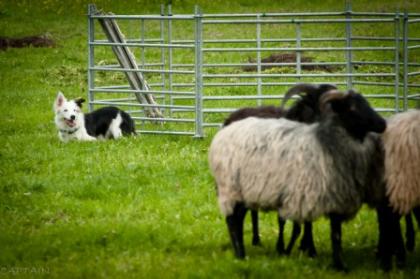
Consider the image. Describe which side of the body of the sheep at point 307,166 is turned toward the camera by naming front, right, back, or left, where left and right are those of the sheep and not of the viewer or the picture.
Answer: right

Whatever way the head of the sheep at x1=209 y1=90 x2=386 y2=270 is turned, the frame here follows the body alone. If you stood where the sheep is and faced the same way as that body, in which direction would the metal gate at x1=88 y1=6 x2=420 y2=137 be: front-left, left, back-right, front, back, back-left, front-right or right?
left

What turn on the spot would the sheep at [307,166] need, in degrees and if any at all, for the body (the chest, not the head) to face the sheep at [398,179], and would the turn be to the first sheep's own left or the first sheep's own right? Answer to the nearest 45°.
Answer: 0° — it already faces it

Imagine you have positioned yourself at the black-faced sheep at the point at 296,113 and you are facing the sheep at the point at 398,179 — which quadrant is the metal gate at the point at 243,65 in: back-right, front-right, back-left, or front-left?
back-left

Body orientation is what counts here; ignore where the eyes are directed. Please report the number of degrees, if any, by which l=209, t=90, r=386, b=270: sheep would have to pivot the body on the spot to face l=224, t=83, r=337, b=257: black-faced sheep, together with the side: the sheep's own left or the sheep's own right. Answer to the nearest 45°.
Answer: approximately 90° to the sheep's own left
